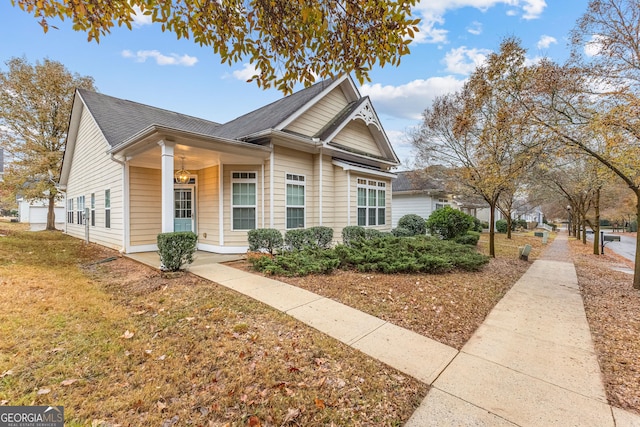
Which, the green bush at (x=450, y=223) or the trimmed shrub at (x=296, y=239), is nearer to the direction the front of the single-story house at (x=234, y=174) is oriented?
the trimmed shrub

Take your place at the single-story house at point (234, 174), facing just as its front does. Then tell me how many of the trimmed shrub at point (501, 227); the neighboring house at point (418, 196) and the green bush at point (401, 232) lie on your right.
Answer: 0

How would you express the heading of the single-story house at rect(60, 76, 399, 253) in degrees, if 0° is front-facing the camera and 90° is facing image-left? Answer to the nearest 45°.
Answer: approximately 315°

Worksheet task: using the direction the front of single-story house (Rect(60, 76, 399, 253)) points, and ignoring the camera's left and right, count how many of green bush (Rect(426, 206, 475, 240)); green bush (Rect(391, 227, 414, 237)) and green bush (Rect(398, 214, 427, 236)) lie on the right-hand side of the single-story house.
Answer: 0

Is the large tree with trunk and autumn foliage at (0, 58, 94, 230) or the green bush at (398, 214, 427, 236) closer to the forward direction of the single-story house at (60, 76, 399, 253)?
the green bush

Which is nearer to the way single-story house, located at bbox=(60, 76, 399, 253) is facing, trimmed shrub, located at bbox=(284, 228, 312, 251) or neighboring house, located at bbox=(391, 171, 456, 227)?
the trimmed shrub

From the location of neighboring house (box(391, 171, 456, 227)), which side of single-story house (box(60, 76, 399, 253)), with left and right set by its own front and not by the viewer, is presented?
left

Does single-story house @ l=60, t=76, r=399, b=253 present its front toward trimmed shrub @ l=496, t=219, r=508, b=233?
no

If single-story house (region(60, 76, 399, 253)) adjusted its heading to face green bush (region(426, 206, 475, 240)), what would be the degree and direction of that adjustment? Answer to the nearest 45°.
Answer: approximately 45° to its left

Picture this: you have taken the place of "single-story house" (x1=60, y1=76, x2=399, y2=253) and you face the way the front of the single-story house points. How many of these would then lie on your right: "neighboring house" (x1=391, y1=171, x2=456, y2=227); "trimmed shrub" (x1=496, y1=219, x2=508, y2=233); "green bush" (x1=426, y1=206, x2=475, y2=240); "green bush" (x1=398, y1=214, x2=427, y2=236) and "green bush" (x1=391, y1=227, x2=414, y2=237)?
0

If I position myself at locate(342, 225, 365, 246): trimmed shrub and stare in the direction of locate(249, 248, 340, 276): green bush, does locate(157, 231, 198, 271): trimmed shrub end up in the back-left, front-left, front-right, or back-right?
front-right

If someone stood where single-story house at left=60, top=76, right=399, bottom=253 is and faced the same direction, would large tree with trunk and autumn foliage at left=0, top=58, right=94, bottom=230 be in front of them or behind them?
behind

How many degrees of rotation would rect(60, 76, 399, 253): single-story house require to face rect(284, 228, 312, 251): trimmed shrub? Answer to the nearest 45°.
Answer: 0° — it already faces it

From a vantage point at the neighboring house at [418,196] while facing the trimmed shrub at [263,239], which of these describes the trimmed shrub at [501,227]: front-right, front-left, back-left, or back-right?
back-left

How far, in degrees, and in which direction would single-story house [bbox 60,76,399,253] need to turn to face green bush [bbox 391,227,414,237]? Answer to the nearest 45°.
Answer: approximately 45° to its left
